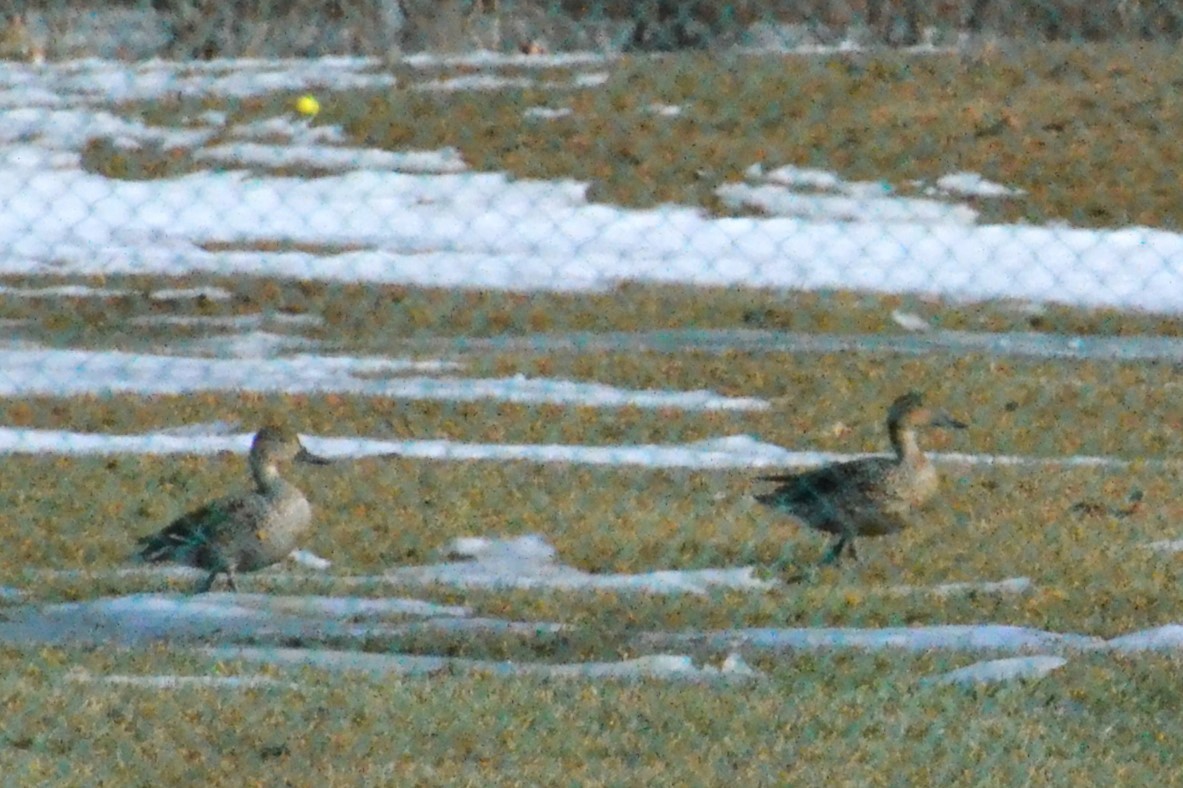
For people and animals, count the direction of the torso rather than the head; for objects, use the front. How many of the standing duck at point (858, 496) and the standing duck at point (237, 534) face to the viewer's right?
2

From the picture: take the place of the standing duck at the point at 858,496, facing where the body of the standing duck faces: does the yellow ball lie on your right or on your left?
on your left

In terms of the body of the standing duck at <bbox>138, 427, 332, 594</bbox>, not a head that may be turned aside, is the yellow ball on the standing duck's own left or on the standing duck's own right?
on the standing duck's own left

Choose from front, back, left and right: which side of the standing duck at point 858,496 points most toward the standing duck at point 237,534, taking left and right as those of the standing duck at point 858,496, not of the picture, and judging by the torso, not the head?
back

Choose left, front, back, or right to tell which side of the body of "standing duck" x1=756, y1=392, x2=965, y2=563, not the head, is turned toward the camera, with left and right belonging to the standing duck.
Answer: right

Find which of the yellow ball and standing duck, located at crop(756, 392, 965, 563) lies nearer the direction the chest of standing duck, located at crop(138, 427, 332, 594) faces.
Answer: the standing duck

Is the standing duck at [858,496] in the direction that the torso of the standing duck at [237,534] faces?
yes

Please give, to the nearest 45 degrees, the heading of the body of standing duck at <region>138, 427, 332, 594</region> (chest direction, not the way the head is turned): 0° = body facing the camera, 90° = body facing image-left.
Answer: approximately 270°
